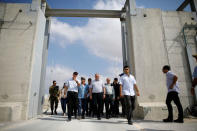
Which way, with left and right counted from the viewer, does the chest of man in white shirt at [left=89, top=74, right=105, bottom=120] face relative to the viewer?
facing the viewer

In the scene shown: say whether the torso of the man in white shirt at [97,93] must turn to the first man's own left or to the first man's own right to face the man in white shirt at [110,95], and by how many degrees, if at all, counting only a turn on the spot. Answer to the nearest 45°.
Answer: approximately 135° to the first man's own left

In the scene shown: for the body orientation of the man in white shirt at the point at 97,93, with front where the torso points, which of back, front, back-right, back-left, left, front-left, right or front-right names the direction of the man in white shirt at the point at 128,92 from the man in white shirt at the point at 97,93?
front-left

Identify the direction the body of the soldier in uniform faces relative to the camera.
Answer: toward the camera

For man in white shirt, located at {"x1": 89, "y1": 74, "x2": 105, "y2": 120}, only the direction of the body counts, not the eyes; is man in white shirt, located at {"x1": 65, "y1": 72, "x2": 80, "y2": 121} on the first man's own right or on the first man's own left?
on the first man's own right

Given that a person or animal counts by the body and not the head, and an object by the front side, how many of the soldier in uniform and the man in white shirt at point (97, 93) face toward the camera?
2

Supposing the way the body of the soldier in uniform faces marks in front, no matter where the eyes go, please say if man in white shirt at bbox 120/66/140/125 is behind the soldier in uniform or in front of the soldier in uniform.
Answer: in front
